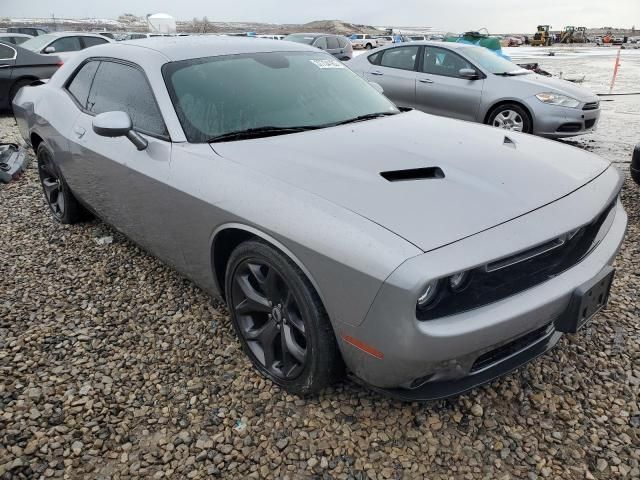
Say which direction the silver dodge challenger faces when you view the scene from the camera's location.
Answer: facing the viewer and to the right of the viewer

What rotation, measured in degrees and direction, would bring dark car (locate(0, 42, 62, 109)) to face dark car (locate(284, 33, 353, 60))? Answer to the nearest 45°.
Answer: approximately 135° to its right

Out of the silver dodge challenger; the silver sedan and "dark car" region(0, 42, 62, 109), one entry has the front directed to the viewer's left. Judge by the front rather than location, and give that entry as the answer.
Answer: the dark car

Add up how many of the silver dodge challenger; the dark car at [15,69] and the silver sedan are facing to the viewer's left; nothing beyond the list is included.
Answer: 1

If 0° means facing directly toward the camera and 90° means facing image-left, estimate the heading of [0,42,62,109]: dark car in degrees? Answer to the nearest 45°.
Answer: approximately 90°

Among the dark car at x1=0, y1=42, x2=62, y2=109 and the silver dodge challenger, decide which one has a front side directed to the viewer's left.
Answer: the dark car

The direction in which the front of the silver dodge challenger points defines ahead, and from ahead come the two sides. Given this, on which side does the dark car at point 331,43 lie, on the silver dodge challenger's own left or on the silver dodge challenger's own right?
on the silver dodge challenger's own left
